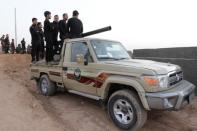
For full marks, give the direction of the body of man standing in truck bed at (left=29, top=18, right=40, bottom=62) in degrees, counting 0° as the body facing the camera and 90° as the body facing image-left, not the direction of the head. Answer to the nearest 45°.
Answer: approximately 315°

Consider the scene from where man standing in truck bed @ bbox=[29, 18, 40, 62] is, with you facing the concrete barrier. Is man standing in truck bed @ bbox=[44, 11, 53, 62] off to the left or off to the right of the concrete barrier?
right
